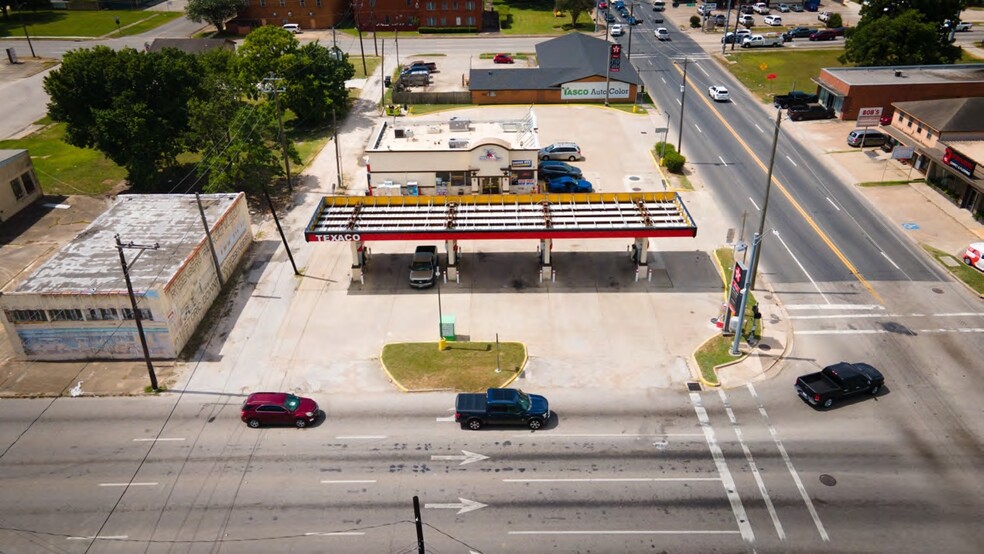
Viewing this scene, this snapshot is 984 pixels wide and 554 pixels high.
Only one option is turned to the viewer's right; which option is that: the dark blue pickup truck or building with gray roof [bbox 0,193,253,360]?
the dark blue pickup truck

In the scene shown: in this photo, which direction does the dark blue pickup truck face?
to the viewer's right

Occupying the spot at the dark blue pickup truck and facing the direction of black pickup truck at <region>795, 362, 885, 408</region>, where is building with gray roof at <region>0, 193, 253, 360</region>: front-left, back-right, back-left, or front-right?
back-left

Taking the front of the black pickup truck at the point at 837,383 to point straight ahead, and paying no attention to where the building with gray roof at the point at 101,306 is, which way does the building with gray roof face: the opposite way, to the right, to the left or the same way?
to the right

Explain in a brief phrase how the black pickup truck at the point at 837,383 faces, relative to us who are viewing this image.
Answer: facing away from the viewer and to the right of the viewer

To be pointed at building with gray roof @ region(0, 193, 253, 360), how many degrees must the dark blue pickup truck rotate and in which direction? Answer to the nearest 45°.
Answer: approximately 180°

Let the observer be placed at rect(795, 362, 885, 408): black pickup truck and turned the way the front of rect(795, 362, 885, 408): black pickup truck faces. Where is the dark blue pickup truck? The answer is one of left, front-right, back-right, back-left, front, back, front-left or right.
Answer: back

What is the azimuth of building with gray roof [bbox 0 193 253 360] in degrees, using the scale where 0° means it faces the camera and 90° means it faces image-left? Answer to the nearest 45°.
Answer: approximately 0°

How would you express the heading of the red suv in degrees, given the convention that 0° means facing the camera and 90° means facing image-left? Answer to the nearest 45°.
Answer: approximately 270°

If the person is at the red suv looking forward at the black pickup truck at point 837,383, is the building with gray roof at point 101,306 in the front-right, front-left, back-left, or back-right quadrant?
back-left

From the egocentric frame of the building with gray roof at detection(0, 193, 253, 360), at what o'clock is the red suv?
The red suv is roughly at 11 o'clock from the building with gray roof.
